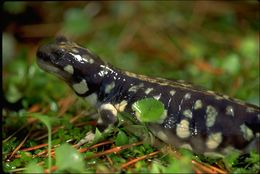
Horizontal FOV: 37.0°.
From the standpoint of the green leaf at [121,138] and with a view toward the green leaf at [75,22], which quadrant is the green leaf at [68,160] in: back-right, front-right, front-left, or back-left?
back-left

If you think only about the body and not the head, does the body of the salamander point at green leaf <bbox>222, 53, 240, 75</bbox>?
no

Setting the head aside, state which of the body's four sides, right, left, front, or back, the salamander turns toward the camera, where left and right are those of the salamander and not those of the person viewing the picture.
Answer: left

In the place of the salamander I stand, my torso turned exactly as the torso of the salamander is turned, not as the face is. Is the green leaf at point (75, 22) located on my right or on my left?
on my right

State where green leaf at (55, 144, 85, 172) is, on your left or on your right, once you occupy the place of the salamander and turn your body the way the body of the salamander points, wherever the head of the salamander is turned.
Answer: on your left

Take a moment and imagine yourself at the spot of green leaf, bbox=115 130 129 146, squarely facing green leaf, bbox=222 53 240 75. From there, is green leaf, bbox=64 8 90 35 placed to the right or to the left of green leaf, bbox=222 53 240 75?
left
